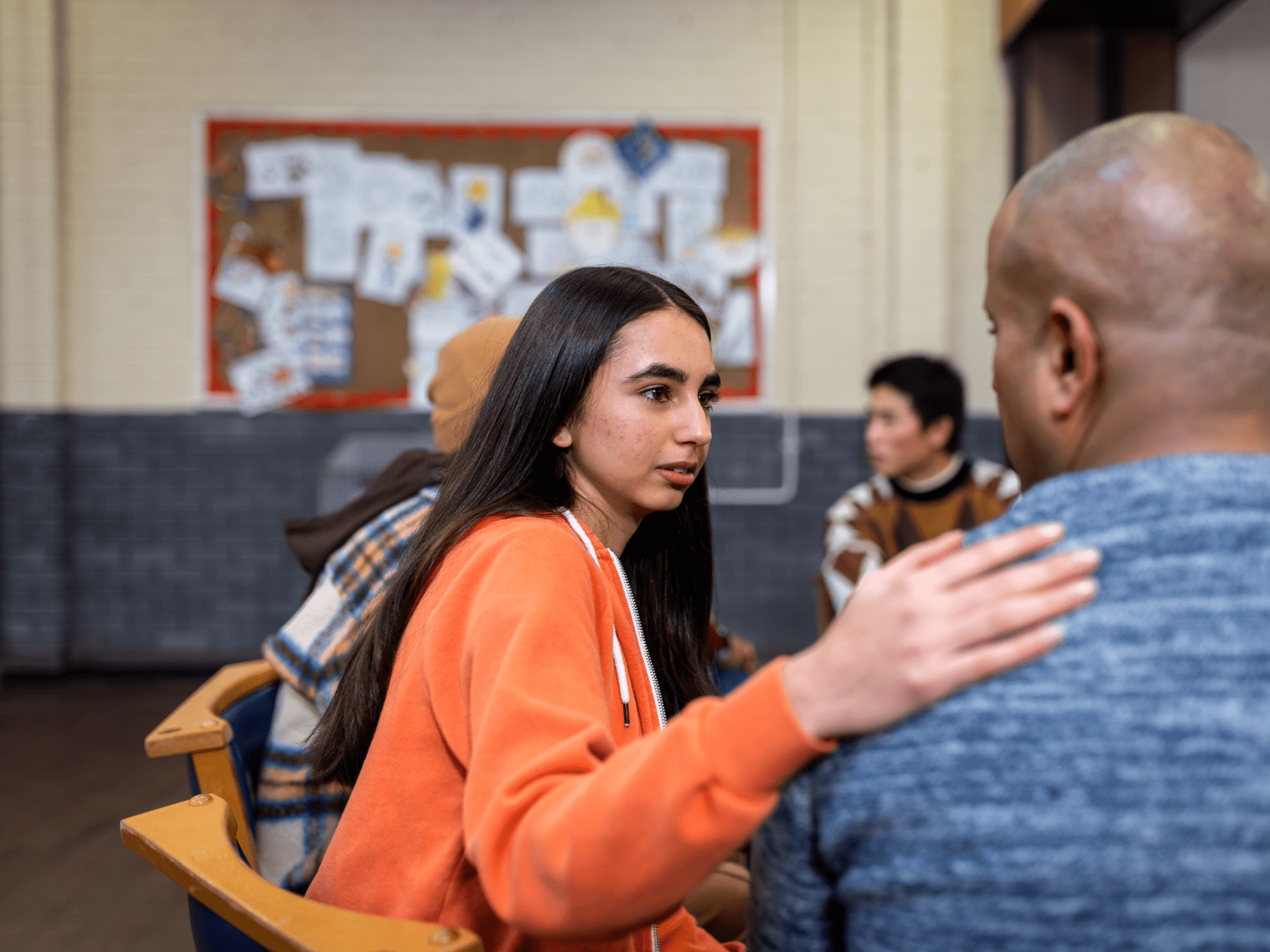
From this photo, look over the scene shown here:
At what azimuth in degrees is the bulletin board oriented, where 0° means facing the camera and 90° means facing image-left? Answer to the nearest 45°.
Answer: approximately 0°

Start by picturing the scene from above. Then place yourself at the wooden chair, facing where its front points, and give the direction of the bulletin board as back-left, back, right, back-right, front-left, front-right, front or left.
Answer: left

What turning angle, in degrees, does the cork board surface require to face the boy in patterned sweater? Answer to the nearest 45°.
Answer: approximately 45° to its left

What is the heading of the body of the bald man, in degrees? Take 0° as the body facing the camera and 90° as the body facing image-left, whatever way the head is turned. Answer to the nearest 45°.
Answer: approximately 135°

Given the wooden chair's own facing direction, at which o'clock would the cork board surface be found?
The cork board surface is roughly at 9 o'clock from the wooden chair.

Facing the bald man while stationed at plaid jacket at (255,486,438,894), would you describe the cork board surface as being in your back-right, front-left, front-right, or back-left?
back-left

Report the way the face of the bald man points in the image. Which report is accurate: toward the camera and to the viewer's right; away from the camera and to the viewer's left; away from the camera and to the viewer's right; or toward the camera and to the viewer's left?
away from the camera and to the viewer's left

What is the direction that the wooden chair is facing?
to the viewer's right
